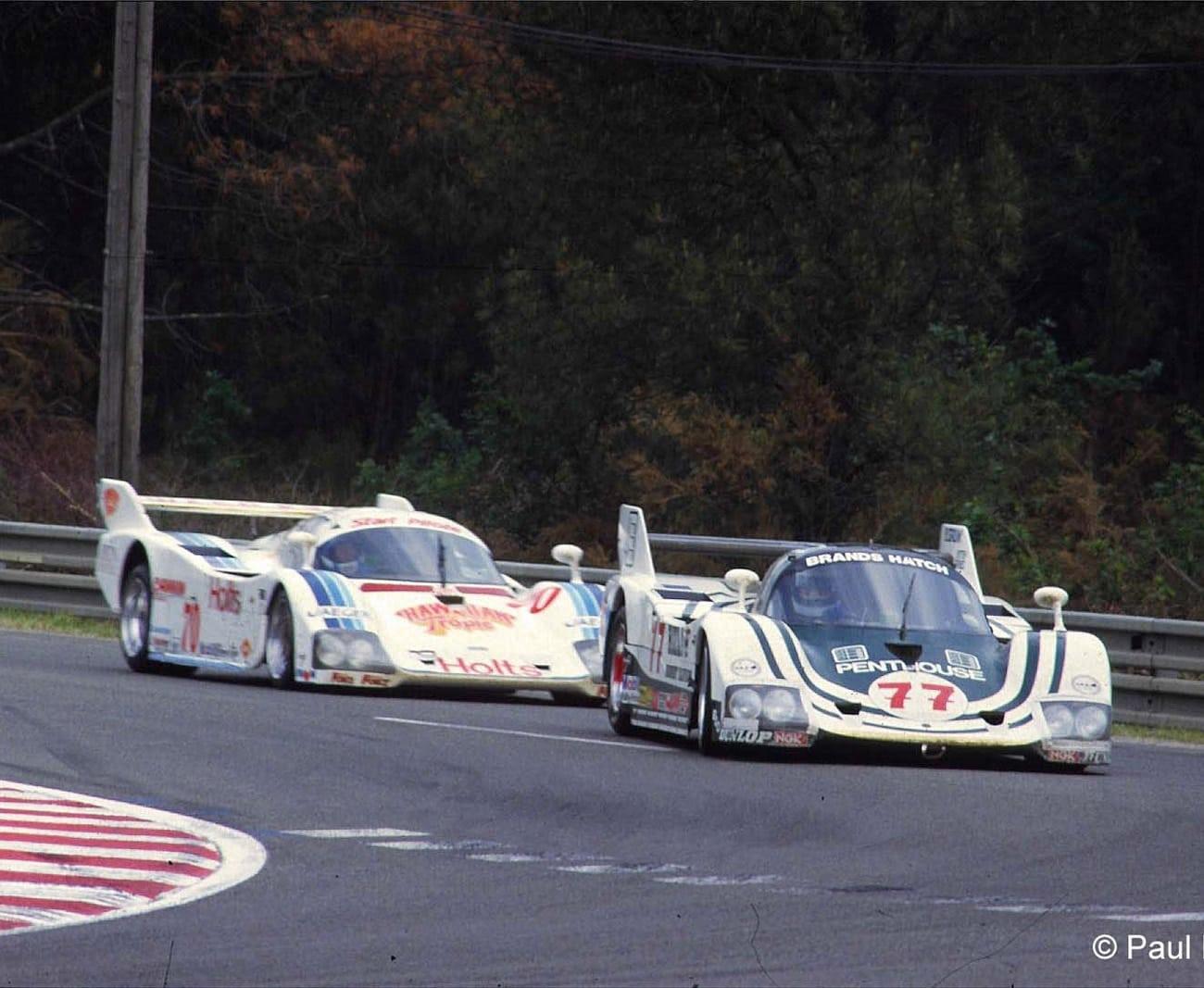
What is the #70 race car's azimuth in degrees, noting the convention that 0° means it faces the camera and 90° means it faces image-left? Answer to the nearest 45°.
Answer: approximately 315°

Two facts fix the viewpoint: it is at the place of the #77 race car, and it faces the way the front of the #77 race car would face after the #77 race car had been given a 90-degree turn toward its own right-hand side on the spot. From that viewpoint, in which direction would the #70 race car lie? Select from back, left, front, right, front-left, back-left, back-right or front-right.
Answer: front-right

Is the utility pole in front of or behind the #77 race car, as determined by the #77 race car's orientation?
behind

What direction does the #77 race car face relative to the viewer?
toward the camera

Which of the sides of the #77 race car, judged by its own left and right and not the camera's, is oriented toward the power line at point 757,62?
back

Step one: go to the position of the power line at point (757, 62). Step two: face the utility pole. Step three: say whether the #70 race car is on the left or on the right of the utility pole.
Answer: left

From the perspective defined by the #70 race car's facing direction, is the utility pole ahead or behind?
behind
